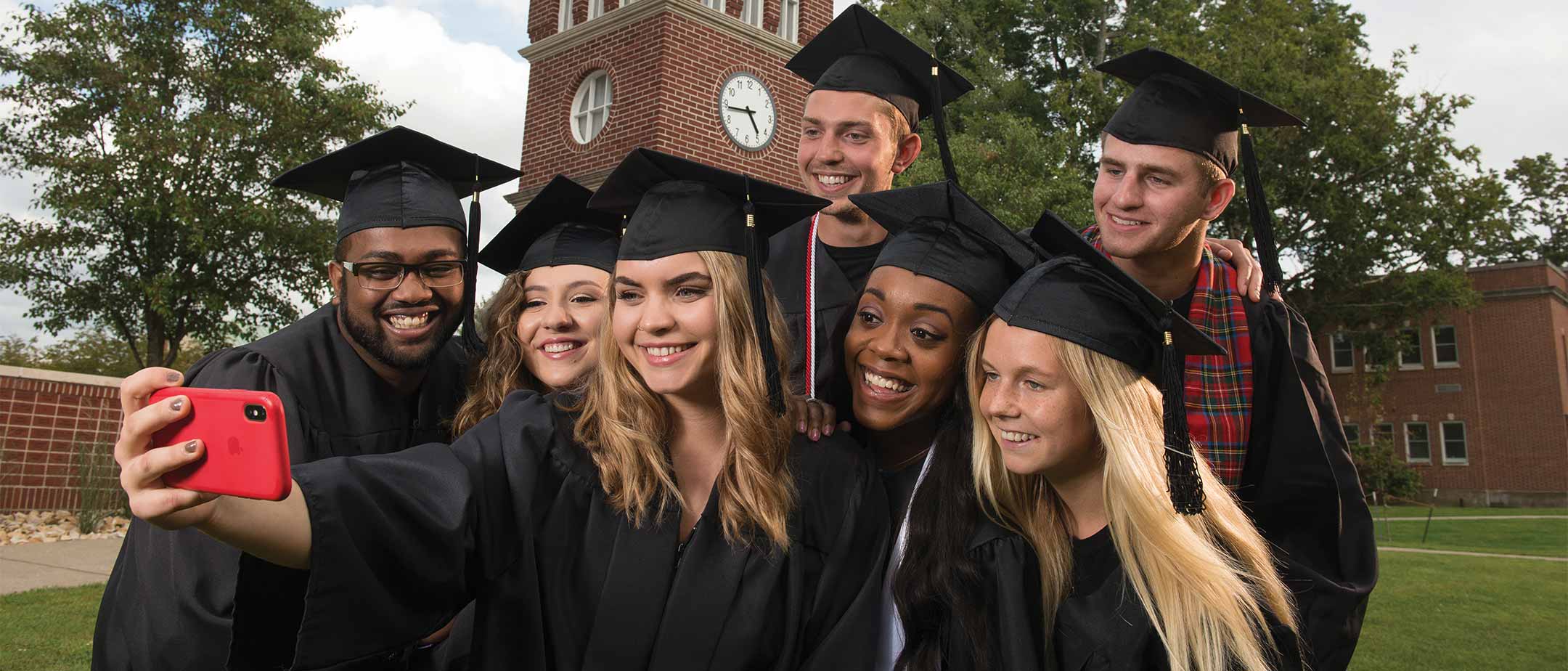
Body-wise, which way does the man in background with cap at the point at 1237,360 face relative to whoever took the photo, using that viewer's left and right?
facing the viewer and to the left of the viewer

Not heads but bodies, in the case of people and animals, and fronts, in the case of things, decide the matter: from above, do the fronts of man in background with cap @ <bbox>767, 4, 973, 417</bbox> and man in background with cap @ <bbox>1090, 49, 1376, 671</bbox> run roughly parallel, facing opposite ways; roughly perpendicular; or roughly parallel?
roughly parallel

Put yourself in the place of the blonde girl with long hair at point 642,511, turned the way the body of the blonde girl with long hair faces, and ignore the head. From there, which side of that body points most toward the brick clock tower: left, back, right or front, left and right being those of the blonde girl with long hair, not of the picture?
back

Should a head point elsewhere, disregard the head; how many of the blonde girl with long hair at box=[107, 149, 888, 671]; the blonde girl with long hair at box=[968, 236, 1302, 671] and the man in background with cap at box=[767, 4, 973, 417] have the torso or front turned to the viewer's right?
0

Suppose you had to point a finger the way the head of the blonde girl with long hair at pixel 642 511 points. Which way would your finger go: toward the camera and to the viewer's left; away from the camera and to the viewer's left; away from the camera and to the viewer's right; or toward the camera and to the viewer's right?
toward the camera and to the viewer's left

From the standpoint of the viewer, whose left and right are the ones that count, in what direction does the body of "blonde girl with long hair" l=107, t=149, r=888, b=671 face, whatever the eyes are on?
facing the viewer

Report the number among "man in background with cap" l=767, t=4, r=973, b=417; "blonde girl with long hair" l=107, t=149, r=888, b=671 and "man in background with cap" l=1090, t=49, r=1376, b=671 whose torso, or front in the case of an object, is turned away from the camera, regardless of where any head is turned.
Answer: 0

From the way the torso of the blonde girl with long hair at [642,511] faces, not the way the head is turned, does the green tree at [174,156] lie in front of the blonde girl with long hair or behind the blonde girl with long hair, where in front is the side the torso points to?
behind

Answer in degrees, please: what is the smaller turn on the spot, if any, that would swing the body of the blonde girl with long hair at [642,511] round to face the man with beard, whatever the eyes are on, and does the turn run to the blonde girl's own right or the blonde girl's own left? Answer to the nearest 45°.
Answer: approximately 135° to the blonde girl's own right

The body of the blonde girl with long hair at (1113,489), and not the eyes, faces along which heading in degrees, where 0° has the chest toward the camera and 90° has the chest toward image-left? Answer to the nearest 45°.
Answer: approximately 45°

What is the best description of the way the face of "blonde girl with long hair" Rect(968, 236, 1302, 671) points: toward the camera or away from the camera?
toward the camera

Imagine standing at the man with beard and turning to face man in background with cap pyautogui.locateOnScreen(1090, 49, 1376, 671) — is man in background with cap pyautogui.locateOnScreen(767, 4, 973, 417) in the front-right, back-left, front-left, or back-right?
front-left

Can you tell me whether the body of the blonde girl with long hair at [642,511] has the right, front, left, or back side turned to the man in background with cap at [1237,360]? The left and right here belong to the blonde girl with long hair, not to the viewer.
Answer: left
